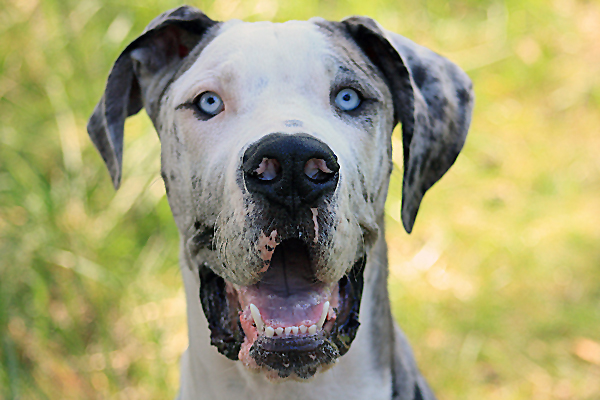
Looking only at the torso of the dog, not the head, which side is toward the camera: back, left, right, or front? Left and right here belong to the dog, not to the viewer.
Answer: front
